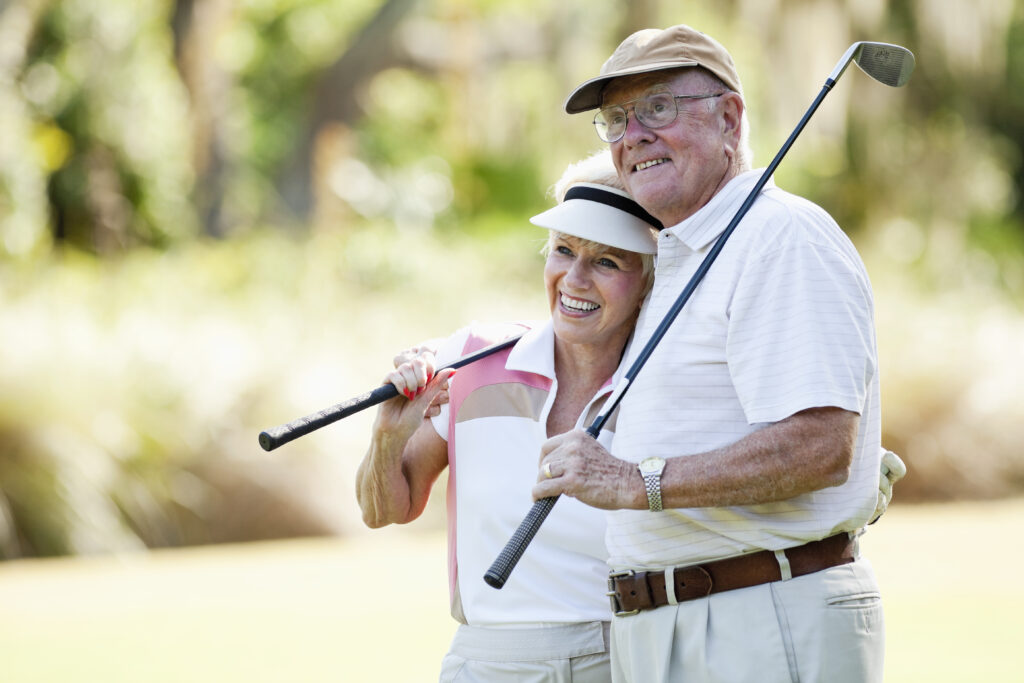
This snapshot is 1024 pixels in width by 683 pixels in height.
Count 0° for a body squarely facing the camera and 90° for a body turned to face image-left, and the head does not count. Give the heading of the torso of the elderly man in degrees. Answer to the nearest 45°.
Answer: approximately 45°

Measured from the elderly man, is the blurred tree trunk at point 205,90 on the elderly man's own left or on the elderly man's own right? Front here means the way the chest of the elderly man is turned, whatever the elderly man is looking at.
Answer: on the elderly man's own right

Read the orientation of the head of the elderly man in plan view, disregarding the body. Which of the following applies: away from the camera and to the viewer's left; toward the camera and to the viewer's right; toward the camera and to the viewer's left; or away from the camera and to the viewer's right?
toward the camera and to the viewer's left

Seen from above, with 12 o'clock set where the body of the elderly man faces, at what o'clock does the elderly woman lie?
The elderly woman is roughly at 3 o'clock from the elderly man.

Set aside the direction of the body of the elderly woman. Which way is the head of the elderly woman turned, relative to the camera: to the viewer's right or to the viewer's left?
to the viewer's left

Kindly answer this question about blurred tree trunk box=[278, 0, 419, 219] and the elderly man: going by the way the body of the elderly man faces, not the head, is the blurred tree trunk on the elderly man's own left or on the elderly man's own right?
on the elderly man's own right

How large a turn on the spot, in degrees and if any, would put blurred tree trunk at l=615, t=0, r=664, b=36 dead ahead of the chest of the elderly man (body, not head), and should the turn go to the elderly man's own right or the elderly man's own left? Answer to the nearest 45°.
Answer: approximately 135° to the elderly man's own right
